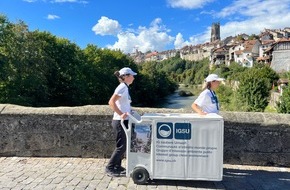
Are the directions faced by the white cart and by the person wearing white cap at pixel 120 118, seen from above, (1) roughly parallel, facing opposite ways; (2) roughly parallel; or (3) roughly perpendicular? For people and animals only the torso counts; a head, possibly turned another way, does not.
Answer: roughly parallel

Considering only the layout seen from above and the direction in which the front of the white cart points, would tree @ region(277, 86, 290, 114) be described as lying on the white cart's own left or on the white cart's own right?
on the white cart's own left

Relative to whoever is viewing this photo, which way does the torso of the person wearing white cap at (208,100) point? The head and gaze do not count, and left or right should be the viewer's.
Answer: facing to the right of the viewer

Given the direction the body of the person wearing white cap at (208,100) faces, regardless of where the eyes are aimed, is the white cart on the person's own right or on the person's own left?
on the person's own right

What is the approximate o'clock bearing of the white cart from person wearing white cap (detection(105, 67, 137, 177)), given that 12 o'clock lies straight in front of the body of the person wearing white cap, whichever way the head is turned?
The white cart is roughly at 1 o'clock from the person wearing white cap.

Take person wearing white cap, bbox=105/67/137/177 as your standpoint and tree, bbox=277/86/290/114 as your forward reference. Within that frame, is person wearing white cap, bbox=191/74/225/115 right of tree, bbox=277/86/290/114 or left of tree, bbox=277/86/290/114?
right

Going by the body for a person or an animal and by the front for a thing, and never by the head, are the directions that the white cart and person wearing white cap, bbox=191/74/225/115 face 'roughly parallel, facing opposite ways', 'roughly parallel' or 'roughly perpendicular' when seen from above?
roughly parallel

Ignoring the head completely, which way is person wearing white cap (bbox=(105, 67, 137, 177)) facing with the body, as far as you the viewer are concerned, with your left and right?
facing to the right of the viewer

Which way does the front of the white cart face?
to the viewer's right
